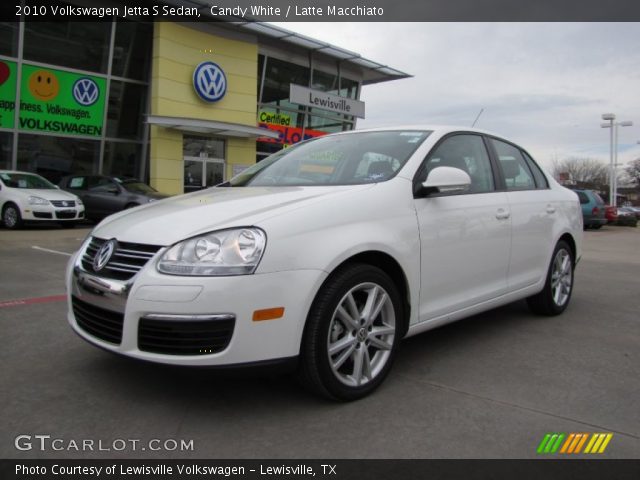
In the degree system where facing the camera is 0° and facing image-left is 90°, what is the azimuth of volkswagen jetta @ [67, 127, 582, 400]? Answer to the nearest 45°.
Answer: approximately 45°

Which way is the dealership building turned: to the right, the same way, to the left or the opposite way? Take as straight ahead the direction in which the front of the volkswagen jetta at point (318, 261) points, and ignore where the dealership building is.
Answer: to the left

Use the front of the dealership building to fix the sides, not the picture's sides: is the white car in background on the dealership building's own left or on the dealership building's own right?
on the dealership building's own right

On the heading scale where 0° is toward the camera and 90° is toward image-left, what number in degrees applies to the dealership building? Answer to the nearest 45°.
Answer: approximately 315°

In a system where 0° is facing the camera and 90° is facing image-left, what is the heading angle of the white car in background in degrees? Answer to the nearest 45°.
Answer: approximately 315°

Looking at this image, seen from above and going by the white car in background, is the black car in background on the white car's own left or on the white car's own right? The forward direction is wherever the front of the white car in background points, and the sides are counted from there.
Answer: on the white car's own left

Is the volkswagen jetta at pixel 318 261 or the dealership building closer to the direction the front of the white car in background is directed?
the volkswagen jetta
